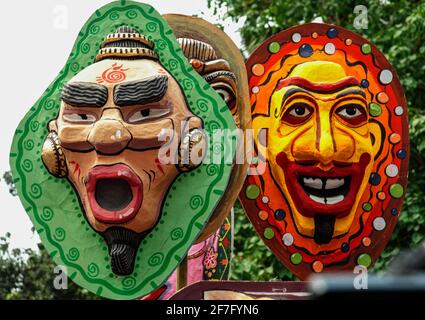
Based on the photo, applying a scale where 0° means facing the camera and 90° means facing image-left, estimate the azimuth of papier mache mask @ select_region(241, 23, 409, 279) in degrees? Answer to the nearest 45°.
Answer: approximately 0°

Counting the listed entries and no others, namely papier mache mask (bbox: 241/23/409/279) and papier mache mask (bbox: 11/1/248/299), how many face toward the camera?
2

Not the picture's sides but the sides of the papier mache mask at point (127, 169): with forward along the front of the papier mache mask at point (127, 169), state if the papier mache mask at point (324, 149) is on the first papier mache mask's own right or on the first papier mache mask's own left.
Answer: on the first papier mache mask's own left

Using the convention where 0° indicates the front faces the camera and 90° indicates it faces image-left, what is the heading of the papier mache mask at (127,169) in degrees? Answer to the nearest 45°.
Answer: approximately 0°

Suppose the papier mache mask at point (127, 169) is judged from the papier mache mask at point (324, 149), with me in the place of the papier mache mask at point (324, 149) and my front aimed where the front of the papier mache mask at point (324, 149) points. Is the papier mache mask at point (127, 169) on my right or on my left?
on my right
